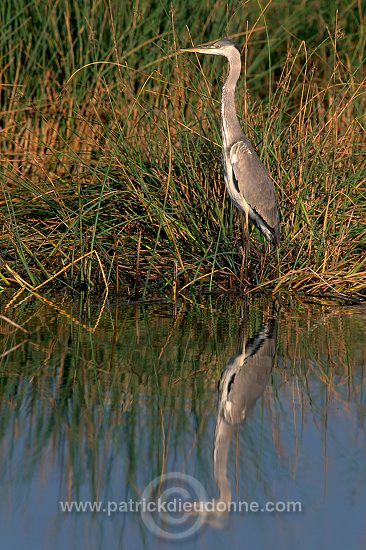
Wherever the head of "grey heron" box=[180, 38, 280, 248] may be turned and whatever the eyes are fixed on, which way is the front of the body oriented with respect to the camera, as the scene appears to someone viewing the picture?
to the viewer's left
